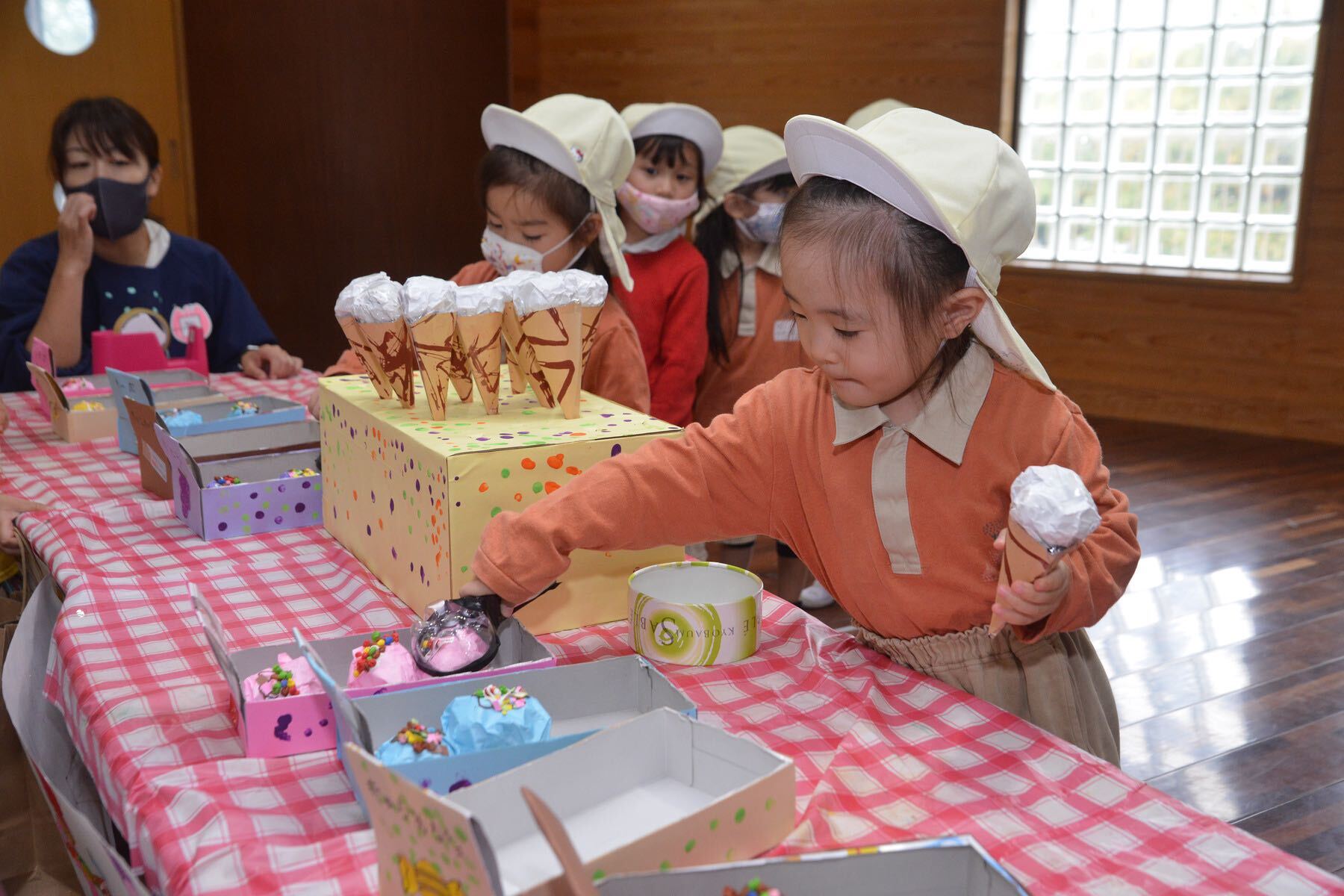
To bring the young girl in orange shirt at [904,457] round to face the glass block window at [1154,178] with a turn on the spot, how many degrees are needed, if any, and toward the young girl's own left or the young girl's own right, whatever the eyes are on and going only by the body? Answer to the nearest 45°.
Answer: approximately 135° to the young girl's own right

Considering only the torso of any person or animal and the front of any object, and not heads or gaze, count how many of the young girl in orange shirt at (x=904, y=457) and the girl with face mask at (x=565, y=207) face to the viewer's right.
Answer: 0

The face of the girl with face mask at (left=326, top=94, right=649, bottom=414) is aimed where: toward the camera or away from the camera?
toward the camera

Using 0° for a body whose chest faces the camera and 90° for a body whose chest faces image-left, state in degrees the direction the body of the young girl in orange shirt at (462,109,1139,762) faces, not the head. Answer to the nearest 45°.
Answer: approximately 45°

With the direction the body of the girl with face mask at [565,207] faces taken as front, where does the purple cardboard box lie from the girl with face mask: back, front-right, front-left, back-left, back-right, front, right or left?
front

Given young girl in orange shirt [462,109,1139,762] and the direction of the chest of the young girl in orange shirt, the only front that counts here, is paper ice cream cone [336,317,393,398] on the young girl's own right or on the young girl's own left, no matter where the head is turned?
on the young girl's own right

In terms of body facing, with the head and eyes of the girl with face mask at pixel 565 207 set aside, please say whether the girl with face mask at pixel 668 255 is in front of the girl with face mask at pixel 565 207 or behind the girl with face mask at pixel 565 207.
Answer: behind

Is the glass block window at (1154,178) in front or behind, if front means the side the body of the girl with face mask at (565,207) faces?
behind

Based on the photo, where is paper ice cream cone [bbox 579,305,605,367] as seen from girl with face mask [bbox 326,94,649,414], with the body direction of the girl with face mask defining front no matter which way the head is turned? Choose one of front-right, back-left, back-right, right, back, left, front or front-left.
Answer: front-left

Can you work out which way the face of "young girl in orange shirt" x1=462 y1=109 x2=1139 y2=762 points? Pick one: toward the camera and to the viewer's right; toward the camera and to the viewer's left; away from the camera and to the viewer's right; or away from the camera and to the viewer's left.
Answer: toward the camera and to the viewer's left

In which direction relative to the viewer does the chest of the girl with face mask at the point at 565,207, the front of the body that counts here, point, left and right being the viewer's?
facing the viewer and to the left of the viewer

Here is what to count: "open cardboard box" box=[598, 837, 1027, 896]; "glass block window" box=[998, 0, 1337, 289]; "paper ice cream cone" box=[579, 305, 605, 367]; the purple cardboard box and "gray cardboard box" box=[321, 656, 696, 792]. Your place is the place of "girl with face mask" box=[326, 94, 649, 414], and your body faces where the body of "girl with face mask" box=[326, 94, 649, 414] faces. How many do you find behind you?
1
